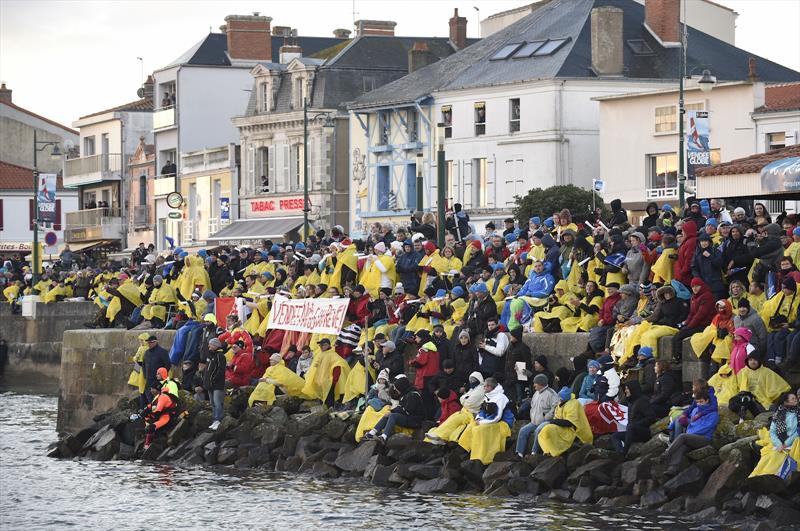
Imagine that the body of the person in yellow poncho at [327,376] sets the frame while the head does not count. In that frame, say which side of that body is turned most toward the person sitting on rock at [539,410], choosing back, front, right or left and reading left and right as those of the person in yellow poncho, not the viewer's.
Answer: left

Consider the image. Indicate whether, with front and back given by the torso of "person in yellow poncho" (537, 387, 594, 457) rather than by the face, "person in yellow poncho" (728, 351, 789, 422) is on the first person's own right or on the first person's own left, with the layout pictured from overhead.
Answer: on the first person's own left

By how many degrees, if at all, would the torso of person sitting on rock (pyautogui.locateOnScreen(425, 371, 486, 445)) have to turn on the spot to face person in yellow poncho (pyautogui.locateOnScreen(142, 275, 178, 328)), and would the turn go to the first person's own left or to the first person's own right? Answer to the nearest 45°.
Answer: approximately 90° to the first person's own right

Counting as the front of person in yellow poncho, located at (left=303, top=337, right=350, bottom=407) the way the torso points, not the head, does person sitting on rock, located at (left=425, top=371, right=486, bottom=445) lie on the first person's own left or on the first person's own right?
on the first person's own left

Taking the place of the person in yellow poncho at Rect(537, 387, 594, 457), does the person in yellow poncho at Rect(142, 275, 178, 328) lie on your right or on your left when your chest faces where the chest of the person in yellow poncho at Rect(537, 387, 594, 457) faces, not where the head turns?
on your right

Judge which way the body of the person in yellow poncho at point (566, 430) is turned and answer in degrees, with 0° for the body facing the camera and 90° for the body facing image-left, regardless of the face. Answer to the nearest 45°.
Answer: approximately 45°

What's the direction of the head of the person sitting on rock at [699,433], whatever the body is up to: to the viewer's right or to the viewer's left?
to the viewer's left
